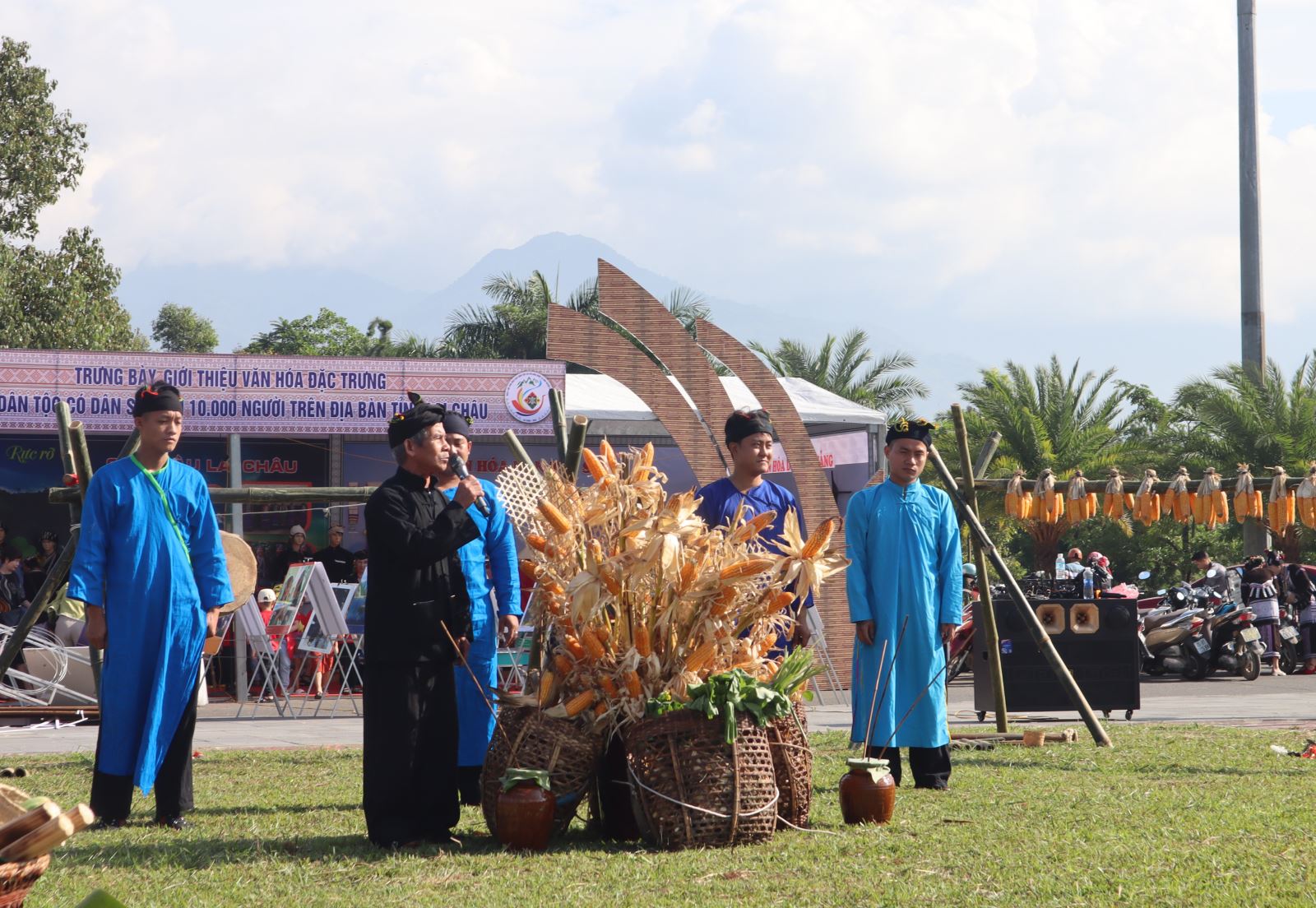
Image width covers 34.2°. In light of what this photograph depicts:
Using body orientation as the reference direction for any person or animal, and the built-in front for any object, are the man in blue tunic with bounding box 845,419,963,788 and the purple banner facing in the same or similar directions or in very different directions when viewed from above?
same or similar directions

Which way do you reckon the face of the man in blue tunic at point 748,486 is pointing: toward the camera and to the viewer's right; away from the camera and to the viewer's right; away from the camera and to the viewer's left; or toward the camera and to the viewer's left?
toward the camera and to the viewer's right

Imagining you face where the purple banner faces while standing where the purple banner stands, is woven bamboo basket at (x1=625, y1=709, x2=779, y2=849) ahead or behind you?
ahead

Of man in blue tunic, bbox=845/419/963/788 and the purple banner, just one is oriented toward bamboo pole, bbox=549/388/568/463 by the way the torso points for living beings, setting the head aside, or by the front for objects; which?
the purple banner

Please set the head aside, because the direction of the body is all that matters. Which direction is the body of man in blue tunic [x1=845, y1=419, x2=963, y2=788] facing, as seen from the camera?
toward the camera

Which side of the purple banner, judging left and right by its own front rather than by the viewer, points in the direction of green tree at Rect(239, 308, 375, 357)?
back

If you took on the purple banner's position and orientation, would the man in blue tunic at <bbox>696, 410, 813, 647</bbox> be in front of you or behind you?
in front

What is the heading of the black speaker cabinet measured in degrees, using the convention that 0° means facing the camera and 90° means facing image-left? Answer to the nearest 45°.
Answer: approximately 0°

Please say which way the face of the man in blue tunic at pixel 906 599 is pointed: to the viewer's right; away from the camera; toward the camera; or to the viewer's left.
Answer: toward the camera

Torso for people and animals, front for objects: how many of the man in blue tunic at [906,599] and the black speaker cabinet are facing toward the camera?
2

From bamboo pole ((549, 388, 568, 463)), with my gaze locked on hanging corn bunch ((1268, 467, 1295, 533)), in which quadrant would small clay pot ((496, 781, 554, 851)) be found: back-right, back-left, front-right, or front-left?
back-right

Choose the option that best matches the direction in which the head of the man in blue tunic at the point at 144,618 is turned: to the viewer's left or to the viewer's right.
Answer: to the viewer's right

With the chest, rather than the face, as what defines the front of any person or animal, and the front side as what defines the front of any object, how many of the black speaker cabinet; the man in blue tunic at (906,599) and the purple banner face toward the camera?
3

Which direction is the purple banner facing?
toward the camera
